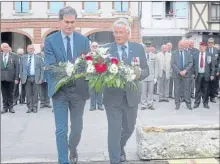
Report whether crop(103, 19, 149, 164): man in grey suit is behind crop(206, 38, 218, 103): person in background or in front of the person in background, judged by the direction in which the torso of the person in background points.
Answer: in front

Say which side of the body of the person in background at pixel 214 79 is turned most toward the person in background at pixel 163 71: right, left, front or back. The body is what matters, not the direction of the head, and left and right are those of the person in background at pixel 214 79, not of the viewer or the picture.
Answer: right

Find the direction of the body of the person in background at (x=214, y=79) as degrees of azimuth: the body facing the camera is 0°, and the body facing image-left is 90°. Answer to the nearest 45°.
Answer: approximately 0°

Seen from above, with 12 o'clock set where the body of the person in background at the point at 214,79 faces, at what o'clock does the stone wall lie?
The stone wall is roughly at 12 o'clock from the person in background.

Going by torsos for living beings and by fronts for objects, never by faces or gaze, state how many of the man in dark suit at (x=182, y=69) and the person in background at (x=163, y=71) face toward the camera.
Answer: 2

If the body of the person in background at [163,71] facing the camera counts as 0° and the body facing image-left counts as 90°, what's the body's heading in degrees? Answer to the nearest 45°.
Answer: approximately 0°

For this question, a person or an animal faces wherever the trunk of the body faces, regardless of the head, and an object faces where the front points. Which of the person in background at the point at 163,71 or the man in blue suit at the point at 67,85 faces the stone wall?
the person in background

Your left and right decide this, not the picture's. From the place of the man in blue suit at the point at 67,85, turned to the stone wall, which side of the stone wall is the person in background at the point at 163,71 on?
left
